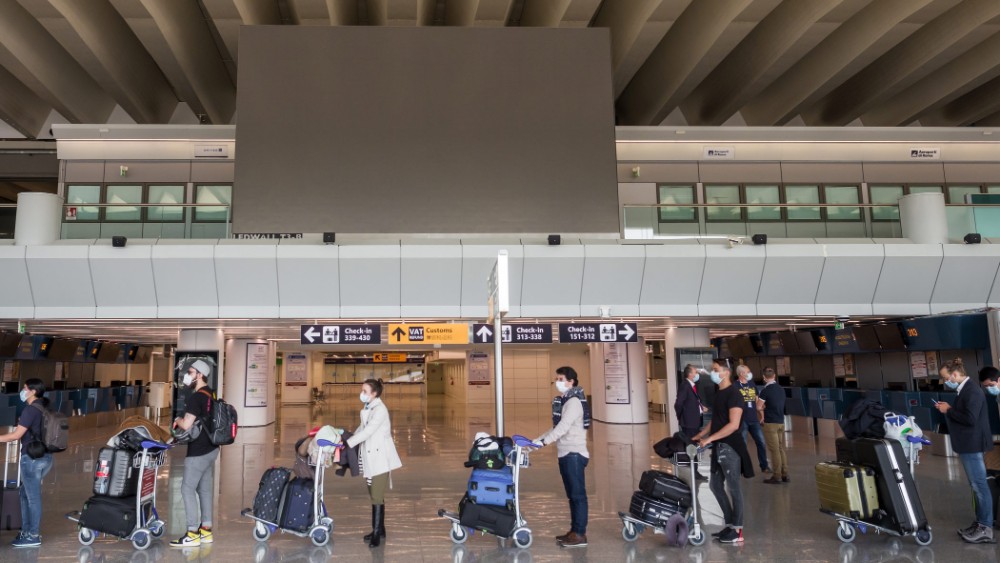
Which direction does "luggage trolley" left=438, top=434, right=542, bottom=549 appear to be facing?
to the viewer's left

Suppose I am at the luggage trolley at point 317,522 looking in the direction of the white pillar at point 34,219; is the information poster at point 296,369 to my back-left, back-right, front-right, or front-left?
front-right

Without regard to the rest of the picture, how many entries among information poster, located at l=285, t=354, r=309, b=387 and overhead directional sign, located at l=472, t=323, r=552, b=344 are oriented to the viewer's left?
0

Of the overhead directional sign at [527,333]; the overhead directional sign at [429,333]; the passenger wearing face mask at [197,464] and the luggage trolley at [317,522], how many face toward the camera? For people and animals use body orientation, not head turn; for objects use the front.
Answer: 2

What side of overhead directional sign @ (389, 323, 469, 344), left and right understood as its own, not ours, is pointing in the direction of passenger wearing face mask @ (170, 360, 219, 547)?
front

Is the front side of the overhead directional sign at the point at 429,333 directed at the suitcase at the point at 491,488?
yes

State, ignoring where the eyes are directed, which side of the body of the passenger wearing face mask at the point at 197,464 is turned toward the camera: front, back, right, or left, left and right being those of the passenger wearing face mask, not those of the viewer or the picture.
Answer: left

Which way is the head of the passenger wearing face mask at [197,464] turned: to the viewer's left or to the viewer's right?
to the viewer's left

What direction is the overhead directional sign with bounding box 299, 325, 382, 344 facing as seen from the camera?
toward the camera

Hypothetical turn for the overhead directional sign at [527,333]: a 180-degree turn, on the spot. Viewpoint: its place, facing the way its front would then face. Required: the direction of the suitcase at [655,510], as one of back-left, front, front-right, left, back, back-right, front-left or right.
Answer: back

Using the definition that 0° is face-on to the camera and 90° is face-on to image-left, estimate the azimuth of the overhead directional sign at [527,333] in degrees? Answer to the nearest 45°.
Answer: approximately 0°

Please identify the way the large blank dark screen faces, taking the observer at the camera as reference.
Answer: facing the viewer

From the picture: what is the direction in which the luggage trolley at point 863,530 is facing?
to the viewer's left

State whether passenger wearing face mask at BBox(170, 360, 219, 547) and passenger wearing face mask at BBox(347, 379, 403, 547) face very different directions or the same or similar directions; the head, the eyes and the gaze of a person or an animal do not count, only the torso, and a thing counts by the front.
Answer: same or similar directions

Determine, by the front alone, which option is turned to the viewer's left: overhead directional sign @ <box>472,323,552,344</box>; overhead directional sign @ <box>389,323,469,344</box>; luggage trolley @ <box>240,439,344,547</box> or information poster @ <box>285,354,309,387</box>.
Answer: the luggage trolley

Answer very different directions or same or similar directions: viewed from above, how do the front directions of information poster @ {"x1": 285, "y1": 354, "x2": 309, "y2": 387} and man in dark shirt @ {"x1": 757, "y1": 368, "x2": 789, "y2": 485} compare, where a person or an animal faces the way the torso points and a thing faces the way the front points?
very different directions

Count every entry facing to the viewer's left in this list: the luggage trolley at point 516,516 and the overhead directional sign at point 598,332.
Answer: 1

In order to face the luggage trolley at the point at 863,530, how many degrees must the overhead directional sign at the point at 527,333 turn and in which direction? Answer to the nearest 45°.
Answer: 0° — it already faces it

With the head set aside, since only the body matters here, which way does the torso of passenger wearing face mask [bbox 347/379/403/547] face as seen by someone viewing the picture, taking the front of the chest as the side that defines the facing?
to the viewer's left

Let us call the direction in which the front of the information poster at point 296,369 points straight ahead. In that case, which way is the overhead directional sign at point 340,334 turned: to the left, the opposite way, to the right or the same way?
the same way

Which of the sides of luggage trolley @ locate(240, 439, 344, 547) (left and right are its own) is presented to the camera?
left

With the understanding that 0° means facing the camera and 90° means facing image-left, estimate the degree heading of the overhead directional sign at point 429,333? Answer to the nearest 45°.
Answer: approximately 0°
